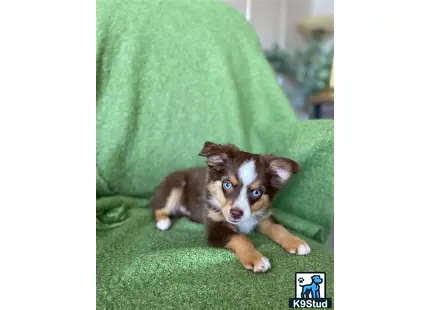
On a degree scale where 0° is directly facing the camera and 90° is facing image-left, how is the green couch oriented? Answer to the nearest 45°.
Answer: approximately 0°

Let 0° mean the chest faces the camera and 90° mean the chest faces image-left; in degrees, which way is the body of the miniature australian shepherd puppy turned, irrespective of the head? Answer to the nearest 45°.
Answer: approximately 315°
